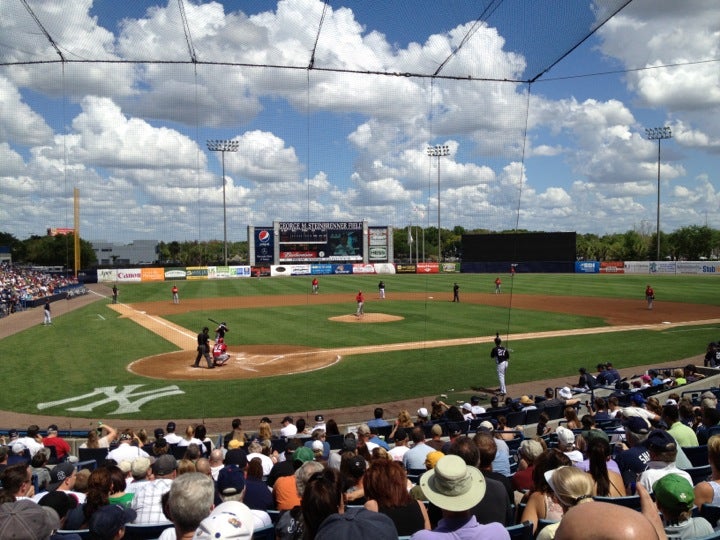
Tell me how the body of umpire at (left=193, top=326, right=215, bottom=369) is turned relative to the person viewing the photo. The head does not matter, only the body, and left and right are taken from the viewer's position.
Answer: facing away from the viewer and to the right of the viewer

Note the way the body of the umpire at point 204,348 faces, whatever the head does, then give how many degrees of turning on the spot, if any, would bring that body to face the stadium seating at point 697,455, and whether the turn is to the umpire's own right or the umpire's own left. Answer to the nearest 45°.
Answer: approximately 135° to the umpire's own right

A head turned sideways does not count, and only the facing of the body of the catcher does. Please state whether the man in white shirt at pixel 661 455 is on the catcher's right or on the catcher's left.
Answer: on the catcher's right

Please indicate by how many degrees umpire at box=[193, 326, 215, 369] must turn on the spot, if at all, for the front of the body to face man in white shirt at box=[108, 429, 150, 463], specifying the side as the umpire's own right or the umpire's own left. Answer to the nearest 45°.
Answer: approximately 135° to the umpire's own right

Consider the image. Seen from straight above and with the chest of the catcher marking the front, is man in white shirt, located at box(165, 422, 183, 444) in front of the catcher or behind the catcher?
behind

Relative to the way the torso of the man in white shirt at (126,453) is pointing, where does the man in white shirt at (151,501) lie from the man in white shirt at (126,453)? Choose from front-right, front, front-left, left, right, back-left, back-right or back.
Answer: back

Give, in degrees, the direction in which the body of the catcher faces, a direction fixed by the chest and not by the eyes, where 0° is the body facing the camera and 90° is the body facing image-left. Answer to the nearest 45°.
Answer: approximately 225°

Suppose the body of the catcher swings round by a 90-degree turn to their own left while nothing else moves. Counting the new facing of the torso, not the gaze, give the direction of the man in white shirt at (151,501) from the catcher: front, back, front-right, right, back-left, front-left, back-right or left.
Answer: back-left

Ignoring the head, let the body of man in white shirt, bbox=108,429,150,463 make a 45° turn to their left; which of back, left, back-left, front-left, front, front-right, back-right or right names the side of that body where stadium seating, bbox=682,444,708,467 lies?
back

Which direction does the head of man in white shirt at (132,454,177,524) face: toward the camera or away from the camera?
away from the camera

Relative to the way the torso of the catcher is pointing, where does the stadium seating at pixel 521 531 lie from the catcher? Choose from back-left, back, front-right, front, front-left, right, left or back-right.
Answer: back-right

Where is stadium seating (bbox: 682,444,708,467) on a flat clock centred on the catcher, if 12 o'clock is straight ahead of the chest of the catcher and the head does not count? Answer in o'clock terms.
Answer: The stadium seating is roughly at 4 o'clock from the catcher.

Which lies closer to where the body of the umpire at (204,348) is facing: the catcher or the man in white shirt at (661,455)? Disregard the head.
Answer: the catcher

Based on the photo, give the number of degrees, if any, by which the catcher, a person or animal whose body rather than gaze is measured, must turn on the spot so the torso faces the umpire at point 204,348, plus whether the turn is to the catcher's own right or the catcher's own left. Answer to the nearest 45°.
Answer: approximately 180°

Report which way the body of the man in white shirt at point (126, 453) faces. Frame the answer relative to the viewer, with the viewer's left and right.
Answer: facing away from the viewer
